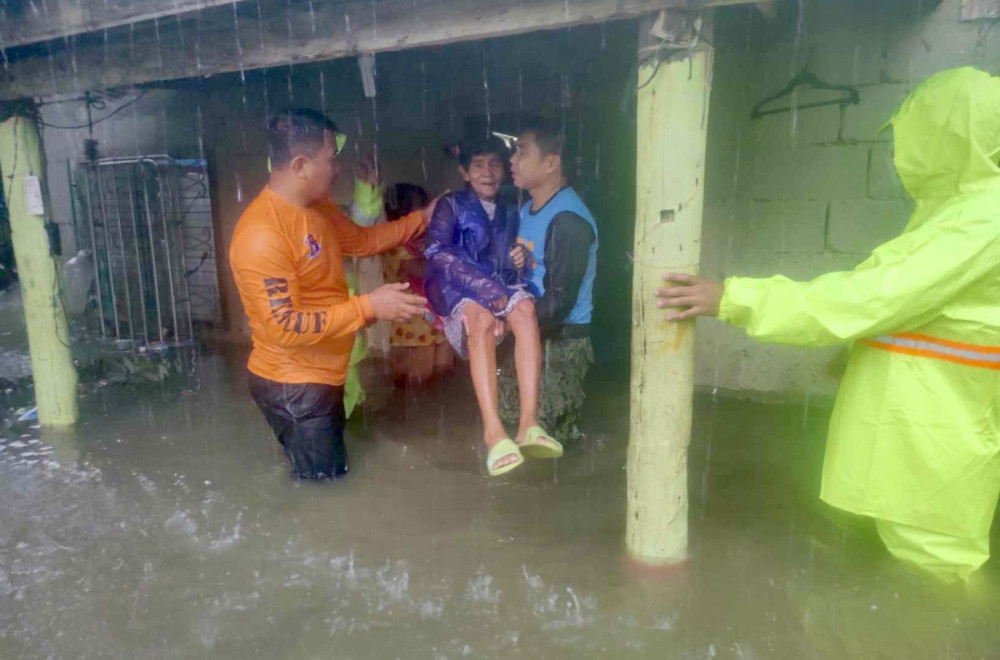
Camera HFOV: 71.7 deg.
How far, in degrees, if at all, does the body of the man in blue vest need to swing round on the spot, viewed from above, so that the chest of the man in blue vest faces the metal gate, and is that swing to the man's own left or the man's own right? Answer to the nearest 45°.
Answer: approximately 45° to the man's own right

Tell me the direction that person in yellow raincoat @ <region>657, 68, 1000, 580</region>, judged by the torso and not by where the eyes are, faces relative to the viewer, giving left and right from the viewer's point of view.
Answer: facing away from the viewer and to the left of the viewer

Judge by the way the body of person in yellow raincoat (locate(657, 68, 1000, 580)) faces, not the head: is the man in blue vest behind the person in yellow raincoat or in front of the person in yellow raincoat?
in front

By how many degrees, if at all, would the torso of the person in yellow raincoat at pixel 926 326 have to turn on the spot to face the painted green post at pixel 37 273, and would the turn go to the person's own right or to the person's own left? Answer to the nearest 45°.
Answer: approximately 45° to the person's own left

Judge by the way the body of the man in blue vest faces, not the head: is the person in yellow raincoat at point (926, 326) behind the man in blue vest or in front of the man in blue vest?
behind

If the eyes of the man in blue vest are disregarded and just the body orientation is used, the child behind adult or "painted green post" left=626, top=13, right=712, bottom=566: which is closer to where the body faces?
the child behind adult

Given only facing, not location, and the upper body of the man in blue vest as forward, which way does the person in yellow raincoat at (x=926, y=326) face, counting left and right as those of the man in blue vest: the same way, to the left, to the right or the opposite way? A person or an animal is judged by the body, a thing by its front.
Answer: to the right

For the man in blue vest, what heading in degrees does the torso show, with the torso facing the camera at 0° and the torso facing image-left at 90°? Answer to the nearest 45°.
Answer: approximately 90°

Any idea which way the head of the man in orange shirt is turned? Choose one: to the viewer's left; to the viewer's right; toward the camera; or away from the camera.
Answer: to the viewer's right

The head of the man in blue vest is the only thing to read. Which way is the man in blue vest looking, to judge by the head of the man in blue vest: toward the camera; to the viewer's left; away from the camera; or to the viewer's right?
to the viewer's left

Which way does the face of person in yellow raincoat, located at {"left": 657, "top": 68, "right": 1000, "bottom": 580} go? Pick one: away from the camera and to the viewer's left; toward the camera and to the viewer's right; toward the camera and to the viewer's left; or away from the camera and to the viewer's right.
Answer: away from the camera and to the viewer's left
